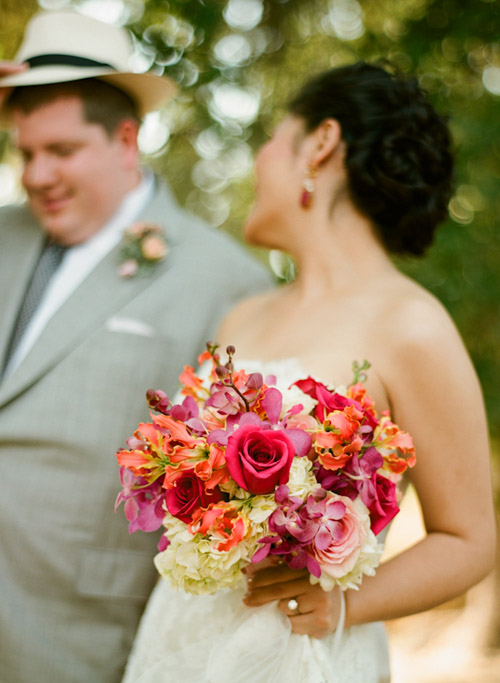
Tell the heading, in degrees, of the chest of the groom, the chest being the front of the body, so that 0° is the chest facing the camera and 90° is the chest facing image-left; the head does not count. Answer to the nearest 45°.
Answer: approximately 45°

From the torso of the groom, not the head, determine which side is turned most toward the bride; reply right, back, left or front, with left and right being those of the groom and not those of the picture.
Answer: left

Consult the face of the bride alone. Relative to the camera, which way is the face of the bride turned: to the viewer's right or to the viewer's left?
to the viewer's left

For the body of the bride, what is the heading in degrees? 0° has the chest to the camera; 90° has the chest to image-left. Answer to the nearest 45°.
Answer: approximately 45°
